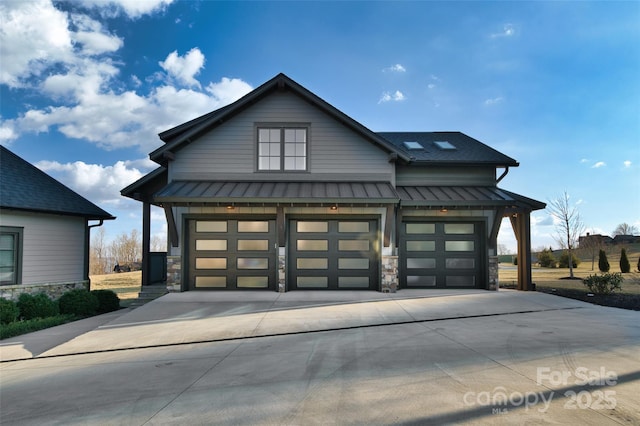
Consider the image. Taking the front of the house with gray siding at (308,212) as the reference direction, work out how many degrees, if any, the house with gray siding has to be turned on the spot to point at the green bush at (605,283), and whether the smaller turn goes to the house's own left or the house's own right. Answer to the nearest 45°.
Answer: approximately 90° to the house's own left

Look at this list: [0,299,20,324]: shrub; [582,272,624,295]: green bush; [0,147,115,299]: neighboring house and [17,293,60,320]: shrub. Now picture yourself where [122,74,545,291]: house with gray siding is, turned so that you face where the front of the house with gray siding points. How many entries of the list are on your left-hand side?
1

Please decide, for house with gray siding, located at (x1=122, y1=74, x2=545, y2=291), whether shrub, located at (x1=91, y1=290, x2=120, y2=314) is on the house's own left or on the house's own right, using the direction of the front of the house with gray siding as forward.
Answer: on the house's own right

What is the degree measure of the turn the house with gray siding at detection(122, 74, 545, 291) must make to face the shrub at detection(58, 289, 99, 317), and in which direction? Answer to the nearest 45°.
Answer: approximately 90° to its right

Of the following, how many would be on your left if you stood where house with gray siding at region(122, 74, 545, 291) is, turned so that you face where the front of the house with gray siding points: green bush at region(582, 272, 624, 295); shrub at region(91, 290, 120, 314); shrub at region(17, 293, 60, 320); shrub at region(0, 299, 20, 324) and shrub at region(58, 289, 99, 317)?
1

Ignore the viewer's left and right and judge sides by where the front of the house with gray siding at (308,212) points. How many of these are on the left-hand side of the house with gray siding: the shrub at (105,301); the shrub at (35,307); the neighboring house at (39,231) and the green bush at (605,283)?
1

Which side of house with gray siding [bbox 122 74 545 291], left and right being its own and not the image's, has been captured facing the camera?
front

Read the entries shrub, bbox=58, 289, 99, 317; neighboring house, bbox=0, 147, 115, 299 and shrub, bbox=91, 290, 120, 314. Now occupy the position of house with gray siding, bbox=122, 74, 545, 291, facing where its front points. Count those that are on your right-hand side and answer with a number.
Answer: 3

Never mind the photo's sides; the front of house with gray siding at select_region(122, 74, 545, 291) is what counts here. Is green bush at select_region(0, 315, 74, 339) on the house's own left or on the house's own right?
on the house's own right

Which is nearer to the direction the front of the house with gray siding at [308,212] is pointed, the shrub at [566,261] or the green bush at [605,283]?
the green bush

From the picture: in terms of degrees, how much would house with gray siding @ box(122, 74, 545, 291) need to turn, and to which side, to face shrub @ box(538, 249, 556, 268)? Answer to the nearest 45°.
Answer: approximately 135° to its left
